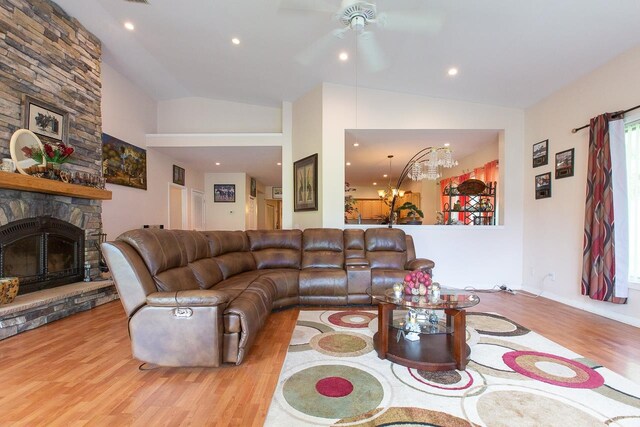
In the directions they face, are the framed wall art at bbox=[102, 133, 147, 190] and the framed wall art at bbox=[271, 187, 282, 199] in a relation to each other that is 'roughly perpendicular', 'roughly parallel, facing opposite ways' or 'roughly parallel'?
roughly perpendicular

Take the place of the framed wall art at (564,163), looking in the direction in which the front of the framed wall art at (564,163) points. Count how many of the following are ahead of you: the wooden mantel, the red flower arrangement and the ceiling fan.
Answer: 3

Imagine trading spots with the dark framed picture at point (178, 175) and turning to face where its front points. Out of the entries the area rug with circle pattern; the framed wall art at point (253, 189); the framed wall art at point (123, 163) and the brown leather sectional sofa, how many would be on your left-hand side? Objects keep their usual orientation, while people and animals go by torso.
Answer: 1

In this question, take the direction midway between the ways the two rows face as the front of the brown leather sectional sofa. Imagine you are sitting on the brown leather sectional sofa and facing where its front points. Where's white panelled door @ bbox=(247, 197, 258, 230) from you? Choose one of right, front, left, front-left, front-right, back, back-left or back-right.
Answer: back-left

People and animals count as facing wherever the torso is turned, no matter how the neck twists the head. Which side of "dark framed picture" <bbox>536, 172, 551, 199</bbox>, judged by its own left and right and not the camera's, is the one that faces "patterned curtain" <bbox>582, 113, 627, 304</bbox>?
left

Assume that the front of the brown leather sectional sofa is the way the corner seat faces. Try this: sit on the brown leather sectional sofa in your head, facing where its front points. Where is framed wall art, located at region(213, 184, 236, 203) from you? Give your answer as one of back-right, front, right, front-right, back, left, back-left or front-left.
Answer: back-left

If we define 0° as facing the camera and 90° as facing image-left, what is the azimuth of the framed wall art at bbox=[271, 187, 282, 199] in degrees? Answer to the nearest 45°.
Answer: approximately 0°

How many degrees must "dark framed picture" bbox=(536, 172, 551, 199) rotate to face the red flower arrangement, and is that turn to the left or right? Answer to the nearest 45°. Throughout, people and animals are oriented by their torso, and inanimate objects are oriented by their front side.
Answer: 0° — it already faces it

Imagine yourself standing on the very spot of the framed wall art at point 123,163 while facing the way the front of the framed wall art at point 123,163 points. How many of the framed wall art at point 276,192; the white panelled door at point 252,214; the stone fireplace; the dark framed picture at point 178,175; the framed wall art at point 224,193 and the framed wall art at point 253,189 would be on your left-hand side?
5

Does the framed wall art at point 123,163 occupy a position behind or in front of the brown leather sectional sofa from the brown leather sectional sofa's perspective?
behind

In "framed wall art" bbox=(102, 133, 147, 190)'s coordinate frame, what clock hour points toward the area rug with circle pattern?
The area rug with circle pattern is roughly at 1 o'clock from the framed wall art.
